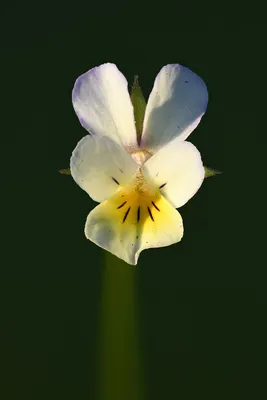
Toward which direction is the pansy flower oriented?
toward the camera
